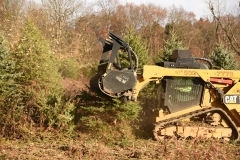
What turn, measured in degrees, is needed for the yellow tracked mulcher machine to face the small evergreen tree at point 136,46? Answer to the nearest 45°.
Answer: approximately 90° to its right

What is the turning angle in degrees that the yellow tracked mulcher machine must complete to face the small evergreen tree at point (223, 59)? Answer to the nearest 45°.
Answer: approximately 90° to its right

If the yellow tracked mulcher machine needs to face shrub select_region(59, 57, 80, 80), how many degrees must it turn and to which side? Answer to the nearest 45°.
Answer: approximately 45° to its right

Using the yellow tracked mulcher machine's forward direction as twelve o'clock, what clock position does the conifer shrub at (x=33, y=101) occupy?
The conifer shrub is roughly at 12 o'clock from the yellow tracked mulcher machine.

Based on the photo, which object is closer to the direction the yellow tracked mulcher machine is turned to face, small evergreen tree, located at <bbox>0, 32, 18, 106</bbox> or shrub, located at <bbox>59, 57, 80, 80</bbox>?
the small evergreen tree

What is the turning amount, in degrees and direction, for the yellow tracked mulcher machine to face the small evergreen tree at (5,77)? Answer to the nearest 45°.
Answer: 0° — it already faces it

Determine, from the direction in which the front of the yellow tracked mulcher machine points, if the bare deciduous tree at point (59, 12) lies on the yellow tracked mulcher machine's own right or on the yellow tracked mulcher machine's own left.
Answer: on the yellow tracked mulcher machine's own right

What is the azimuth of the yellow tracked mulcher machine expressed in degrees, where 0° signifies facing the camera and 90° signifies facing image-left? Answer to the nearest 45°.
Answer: approximately 90°
